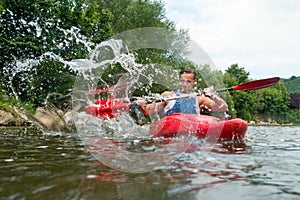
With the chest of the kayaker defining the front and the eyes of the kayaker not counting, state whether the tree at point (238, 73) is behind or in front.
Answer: behind

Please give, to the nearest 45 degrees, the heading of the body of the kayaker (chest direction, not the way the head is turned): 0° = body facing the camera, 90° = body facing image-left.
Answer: approximately 0°

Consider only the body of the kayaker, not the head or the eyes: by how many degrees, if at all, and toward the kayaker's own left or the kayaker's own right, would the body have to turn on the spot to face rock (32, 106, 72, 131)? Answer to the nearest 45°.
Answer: approximately 135° to the kayaker's own right
